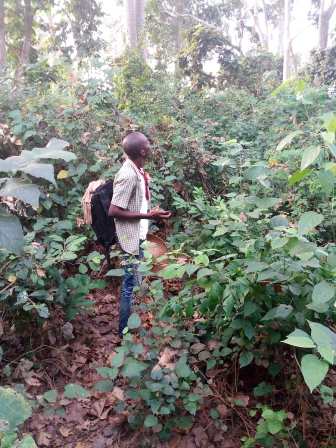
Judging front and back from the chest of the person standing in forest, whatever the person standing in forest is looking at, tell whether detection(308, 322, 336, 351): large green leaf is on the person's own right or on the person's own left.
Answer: on the person's own right

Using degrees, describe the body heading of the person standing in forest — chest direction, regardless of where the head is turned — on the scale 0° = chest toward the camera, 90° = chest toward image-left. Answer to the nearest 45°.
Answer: approximately 270°

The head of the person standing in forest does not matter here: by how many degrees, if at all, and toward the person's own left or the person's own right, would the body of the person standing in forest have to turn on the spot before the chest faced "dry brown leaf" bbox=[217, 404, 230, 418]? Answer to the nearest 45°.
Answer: approximately 45° to the person's own right

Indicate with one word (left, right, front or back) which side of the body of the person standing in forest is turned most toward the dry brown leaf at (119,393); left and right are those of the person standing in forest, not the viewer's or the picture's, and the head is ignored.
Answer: right

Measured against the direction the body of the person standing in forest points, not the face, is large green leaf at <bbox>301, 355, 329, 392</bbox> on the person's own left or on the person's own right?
on the person's own right

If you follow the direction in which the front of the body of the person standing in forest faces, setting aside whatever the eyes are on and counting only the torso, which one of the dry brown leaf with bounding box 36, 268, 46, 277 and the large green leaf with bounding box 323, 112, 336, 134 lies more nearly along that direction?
the large green leaf

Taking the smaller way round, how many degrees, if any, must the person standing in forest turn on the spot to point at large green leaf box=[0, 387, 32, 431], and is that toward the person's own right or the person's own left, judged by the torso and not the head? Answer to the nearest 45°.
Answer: approximately 90° to the person's own right
